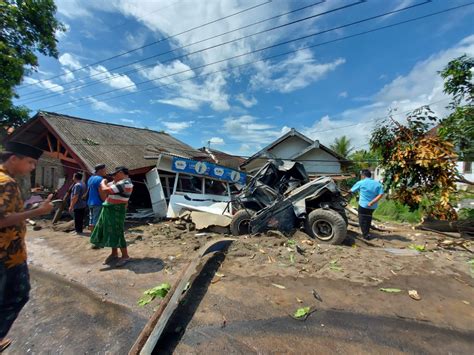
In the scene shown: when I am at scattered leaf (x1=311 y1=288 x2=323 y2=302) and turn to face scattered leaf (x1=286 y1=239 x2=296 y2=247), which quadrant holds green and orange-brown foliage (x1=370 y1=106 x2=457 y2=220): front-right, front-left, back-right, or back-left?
front-right

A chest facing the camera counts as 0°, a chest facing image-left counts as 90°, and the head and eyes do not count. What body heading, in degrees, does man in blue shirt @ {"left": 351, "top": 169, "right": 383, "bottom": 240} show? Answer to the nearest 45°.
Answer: approximately 135°

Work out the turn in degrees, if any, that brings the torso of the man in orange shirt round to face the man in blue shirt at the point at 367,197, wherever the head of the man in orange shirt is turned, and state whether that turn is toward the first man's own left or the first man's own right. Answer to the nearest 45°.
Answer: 0° — they already face them

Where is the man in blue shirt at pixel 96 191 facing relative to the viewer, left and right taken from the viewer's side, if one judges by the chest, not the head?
facing away from the viewer and to the right of the viewer

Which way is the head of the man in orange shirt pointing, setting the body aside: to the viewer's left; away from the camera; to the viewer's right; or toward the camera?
to the viewer's right

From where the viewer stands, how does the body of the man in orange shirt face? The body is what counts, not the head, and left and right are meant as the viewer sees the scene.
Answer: facing to the right of the viewer

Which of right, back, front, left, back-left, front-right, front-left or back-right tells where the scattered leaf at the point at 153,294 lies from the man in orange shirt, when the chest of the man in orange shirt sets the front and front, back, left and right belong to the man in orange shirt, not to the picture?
front

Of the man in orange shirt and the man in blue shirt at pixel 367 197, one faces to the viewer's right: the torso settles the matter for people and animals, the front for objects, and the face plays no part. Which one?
the man in orange shirt

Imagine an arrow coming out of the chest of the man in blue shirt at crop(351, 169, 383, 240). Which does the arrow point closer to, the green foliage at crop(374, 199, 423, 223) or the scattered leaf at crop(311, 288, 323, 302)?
the green foliage

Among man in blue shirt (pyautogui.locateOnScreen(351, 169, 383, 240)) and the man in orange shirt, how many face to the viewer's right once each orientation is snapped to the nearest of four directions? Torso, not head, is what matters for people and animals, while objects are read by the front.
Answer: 1

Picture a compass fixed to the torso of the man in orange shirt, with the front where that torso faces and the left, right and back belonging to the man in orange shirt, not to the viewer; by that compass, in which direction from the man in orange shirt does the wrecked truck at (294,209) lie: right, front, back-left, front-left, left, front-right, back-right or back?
front

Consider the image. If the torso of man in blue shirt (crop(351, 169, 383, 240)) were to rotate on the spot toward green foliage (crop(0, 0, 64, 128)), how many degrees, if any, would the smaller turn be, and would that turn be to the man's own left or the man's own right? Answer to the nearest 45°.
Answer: approximately 45° to the man's own left

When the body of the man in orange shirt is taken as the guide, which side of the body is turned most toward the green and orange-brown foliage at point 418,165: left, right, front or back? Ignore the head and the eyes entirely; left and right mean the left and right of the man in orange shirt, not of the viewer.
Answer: front

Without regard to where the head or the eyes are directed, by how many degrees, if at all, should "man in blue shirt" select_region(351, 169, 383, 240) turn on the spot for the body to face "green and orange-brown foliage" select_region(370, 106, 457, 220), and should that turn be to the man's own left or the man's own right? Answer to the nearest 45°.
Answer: approximately 90° to the man's own right
